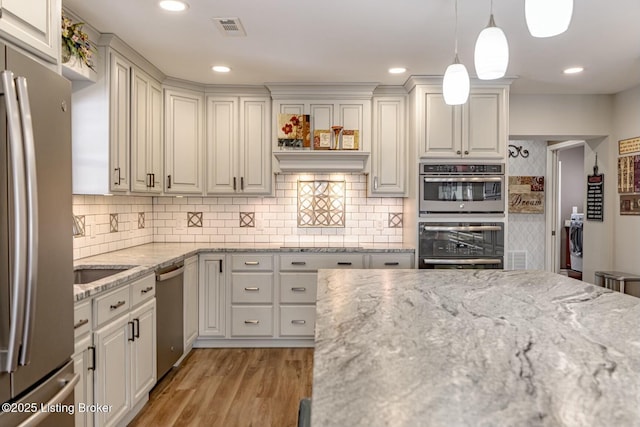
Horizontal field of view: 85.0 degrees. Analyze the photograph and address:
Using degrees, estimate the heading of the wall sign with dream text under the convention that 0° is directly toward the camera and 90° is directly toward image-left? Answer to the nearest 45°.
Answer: approximately 0°

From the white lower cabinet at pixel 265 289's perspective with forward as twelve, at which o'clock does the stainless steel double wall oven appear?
The stainless steel double wall oven is roughly at 9 o'clock from the white lower cabinet.

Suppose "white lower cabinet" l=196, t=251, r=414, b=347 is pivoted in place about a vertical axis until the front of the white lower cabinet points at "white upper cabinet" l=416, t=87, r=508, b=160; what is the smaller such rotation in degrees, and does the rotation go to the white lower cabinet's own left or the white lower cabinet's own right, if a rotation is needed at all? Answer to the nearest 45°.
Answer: approximately 90° to the white lower cabinet's own left

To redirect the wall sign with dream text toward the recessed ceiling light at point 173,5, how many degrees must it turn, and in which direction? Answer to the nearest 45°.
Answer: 0° — it already faces it

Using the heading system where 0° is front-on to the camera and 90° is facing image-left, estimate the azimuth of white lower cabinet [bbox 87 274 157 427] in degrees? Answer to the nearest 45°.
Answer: approximately 315°
